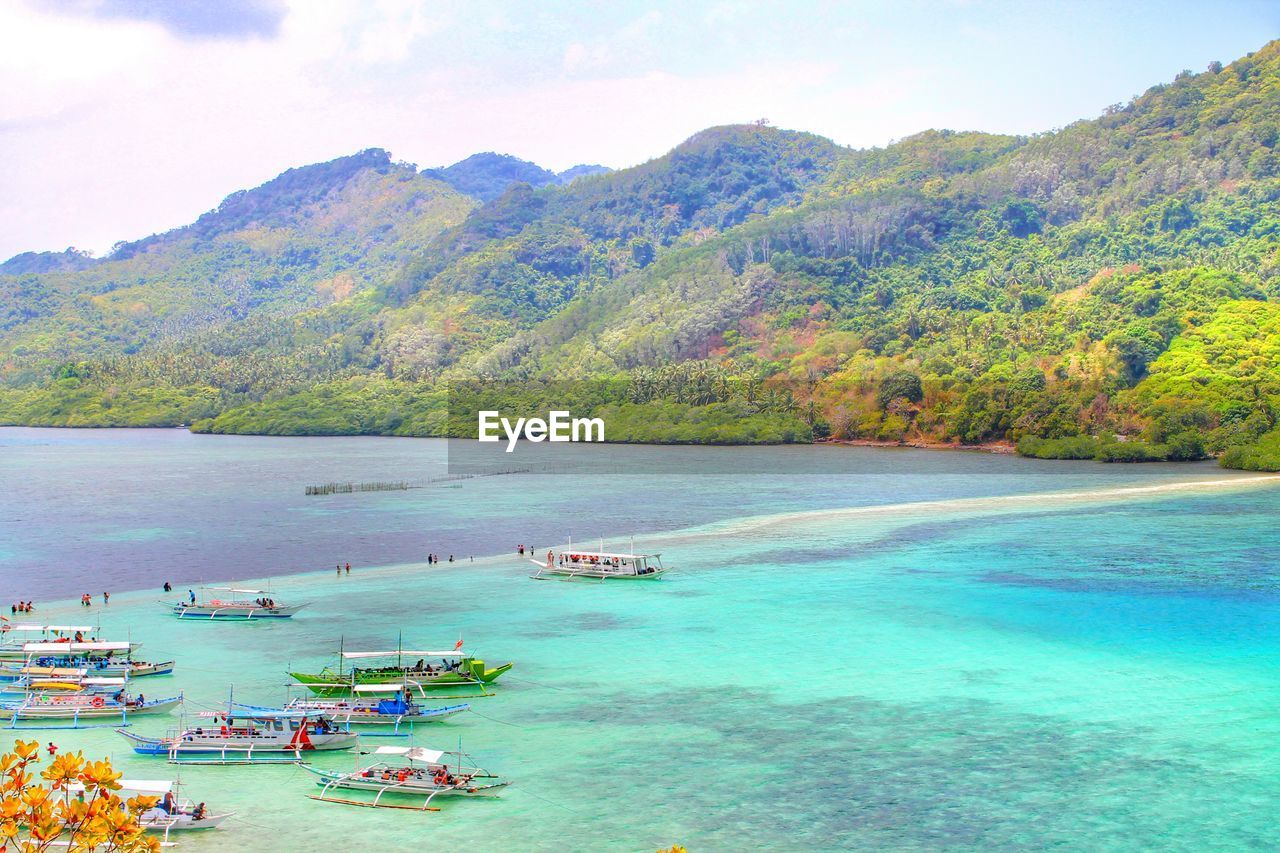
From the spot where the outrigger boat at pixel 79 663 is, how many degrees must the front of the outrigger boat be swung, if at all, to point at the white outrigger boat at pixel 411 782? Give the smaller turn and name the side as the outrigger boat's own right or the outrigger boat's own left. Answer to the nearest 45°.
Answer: approximately 45° to the outrigger boat's own right

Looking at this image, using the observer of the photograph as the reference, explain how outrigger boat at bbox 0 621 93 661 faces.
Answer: facing to the right of the viewer

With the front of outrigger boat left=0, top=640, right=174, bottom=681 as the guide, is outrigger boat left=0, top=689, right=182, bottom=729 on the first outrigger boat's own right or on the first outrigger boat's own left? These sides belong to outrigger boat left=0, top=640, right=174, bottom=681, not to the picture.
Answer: on the first outrigger boat's own right

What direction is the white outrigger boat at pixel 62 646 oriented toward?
to the viewer's right

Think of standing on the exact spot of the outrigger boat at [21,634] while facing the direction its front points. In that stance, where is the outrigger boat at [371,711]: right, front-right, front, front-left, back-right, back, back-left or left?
front-right

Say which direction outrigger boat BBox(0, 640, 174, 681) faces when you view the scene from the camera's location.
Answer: facing to the right of the viewer

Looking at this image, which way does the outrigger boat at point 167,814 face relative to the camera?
to the viewer's right

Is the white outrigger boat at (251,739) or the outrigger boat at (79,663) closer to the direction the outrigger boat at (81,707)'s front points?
the white outrigger boat

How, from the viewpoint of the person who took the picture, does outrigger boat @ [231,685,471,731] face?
facing to the left of the viewer

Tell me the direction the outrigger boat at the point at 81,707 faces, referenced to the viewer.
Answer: facing to the right of the viewer

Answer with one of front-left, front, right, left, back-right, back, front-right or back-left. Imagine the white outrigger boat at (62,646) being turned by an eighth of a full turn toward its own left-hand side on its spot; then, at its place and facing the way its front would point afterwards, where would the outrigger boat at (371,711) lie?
right
